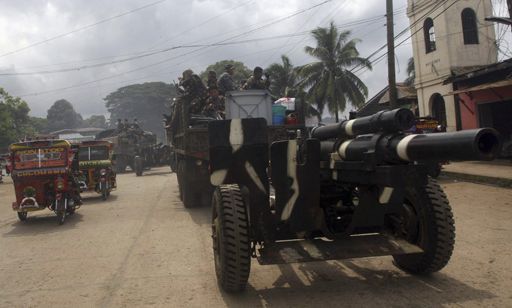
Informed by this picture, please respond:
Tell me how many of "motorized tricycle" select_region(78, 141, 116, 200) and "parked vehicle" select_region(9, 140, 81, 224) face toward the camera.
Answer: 2

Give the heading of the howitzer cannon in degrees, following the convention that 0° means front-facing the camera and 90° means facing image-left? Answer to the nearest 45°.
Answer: approximately 315°

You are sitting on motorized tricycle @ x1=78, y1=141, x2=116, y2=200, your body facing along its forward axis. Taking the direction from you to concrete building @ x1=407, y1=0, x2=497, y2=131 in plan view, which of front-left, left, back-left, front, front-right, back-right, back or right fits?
left

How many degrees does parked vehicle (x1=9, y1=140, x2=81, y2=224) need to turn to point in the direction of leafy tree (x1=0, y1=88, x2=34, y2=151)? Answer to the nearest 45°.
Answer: approximately 180°

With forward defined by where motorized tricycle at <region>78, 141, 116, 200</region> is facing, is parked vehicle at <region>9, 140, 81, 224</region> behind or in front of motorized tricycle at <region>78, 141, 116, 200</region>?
in front

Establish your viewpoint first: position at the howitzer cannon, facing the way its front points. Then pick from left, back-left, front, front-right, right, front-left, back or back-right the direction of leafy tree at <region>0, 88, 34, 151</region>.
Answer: back

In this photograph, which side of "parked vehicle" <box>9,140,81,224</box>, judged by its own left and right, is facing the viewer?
front

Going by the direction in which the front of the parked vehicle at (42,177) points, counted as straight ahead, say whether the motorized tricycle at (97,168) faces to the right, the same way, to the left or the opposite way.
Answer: the same way

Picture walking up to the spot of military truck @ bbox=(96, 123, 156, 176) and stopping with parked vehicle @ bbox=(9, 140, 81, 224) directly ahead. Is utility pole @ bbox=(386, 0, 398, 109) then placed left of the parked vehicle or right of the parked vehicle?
left

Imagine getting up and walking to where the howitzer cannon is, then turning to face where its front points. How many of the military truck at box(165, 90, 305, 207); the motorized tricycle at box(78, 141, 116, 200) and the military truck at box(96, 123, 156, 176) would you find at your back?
3

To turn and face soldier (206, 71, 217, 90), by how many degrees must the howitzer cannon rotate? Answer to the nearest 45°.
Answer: approximately 180°
